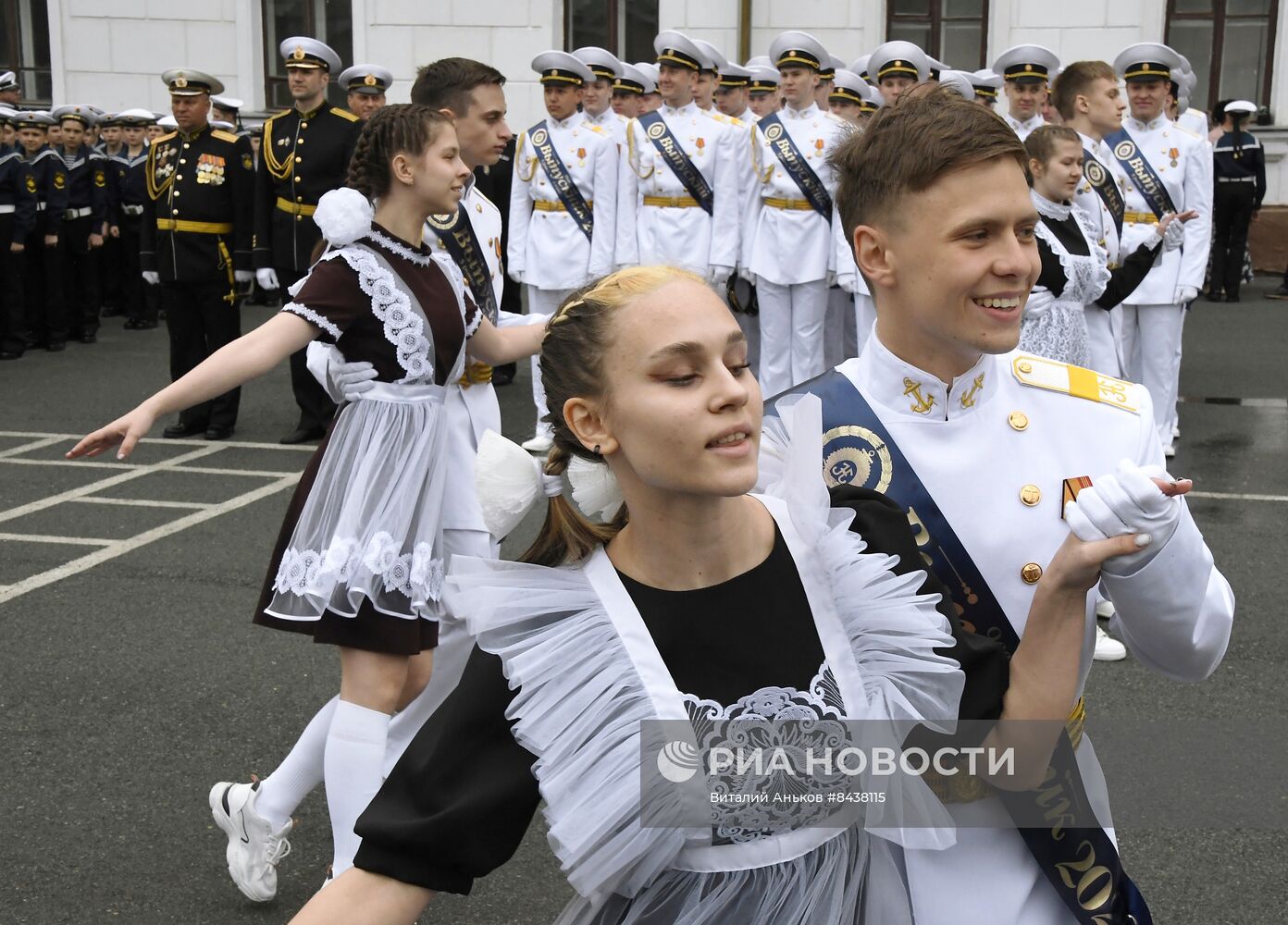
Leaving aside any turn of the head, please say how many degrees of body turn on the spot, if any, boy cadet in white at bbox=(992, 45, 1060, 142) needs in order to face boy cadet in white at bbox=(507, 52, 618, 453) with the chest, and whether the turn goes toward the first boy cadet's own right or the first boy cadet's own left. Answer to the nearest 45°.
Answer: approximately 90° to the first boy cadet's own right

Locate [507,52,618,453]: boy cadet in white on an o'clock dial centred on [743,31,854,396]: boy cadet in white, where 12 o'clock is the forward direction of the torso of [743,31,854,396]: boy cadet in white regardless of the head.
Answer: [507,52,618,453]: boy cadet in white is roughly at 3 o'clock from [743,31,854,396]: boy cadet in white.

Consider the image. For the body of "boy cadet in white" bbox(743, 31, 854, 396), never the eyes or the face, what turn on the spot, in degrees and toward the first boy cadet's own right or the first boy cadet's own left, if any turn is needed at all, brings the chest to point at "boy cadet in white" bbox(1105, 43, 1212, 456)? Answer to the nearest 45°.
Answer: approximately 45° to the first boy cadet's own left

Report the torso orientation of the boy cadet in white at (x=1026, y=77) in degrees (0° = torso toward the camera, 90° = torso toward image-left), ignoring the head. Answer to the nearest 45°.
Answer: approximately 0°

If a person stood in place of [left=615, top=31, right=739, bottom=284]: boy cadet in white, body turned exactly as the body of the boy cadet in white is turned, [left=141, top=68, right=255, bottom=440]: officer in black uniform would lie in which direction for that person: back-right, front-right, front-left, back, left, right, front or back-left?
right

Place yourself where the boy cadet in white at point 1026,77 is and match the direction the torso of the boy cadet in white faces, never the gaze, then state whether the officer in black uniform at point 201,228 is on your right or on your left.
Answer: on your right

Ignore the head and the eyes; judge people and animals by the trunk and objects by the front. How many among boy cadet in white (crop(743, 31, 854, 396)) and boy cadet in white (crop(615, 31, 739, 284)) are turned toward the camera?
2

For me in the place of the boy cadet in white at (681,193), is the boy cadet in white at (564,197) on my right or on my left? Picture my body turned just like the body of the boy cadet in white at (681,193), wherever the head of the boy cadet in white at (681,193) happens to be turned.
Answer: on my right

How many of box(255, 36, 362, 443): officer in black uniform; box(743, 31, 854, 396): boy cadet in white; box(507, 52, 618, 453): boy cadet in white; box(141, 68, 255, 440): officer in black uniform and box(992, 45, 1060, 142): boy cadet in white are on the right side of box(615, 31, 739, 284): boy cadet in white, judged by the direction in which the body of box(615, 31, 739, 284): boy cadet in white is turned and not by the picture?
3

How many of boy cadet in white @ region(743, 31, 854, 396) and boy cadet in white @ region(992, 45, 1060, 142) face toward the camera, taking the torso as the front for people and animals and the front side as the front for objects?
2

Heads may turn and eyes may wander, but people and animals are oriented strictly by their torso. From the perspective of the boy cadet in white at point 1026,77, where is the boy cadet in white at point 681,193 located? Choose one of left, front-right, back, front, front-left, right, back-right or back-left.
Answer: right
